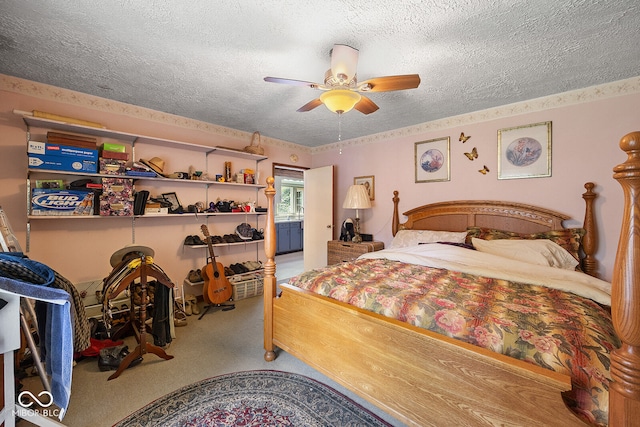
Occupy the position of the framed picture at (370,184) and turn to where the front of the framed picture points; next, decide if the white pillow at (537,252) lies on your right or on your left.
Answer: on your left

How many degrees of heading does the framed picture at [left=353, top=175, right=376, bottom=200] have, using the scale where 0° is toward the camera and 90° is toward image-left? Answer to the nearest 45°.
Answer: approximately 45°

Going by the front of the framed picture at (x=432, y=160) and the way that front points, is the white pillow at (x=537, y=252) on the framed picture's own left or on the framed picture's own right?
on the framed picture's own left

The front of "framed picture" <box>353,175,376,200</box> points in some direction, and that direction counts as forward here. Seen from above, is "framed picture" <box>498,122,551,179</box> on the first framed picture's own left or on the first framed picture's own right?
on the first framed picture's own left

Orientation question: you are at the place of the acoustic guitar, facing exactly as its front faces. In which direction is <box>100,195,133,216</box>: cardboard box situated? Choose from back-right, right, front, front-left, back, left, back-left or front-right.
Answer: back-right

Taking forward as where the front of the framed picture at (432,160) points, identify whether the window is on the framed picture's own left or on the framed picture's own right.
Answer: on the framed picture's own right

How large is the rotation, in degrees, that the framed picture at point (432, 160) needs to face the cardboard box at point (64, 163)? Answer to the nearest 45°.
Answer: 0° — it already faces it

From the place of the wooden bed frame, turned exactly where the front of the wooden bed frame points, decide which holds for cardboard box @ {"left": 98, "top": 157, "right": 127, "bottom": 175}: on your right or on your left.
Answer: on your right

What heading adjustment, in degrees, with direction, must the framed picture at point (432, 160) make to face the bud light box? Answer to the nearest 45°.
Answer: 0° — it already faces it

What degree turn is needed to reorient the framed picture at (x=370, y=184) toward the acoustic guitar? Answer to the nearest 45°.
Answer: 0° — it already faces it

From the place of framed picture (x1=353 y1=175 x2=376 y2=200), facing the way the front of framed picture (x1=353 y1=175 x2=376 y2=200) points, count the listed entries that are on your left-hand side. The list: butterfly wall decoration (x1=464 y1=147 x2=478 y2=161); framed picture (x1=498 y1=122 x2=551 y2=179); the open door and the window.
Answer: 2
